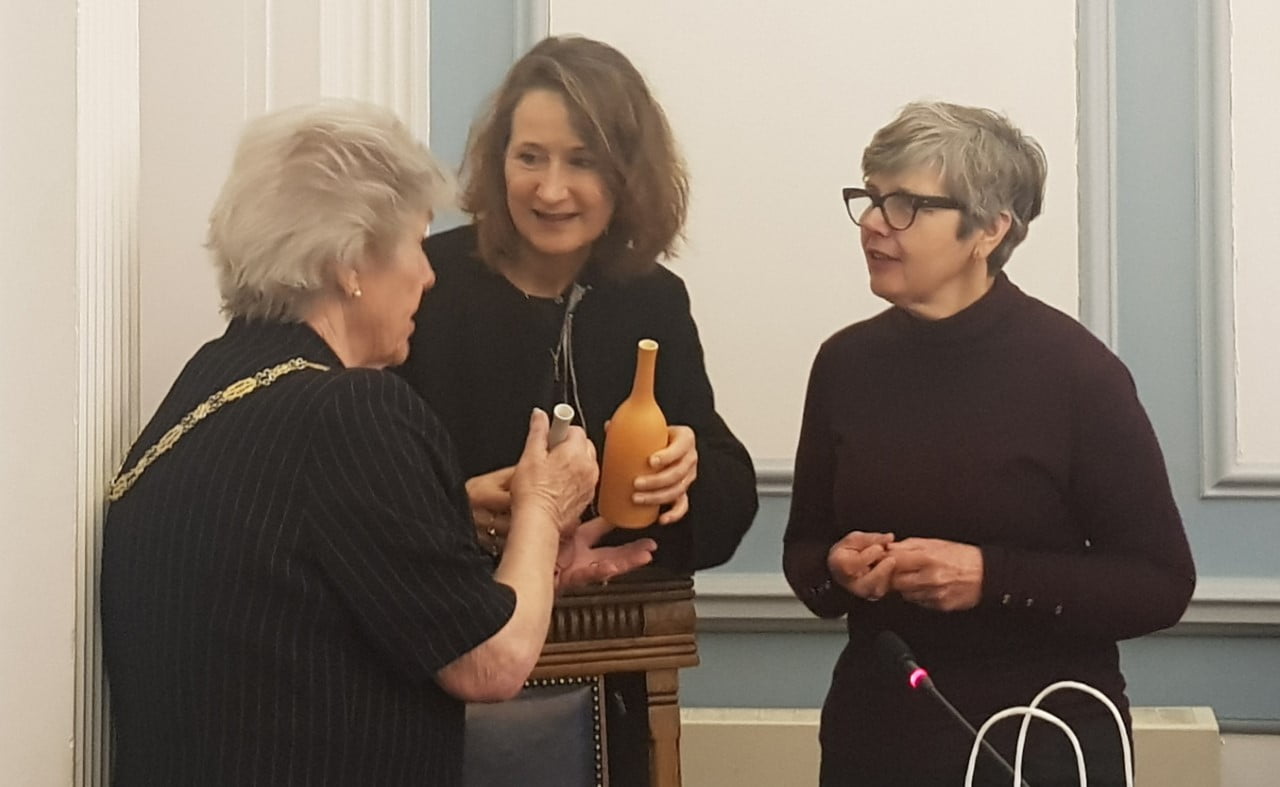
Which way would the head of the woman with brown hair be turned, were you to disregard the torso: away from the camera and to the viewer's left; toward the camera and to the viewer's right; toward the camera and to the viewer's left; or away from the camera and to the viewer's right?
toward the camera and to the viewer's left

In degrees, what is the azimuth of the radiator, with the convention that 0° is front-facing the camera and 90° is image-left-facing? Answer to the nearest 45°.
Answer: approximately 0°

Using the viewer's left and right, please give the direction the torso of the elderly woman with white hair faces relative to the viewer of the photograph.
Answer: facing away from the viewer and to the right of the viewer

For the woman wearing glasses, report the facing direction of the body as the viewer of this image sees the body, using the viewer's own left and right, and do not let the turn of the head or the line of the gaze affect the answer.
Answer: facing the viewer and to the left of the viewer

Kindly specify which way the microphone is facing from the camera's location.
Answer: facing to the left of the viewer

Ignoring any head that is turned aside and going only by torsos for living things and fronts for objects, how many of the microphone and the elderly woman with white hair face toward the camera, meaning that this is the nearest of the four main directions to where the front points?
0

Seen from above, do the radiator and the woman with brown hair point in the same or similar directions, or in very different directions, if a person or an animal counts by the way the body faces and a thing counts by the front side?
same or similar directions

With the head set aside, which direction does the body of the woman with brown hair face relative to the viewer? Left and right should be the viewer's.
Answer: facing the viewer

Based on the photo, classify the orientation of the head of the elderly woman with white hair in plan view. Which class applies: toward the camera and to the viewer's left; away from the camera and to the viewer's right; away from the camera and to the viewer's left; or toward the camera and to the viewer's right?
away from the camera and to the viewer's right
